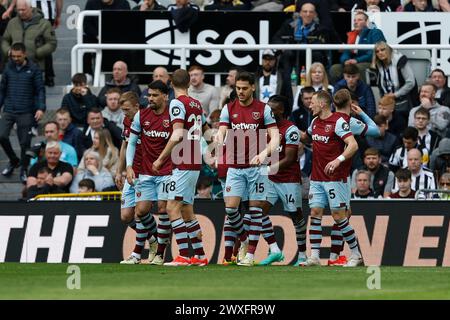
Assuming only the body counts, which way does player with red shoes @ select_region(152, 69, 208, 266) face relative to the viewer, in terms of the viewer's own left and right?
facing away from the viewer and to the left of the viewer

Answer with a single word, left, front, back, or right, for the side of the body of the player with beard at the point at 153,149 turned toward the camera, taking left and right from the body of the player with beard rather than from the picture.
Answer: front

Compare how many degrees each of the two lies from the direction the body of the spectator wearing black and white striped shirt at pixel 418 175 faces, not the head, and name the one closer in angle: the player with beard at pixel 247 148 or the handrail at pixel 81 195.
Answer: the player with beard

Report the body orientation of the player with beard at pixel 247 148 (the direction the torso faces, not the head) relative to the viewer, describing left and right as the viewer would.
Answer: facing the viewer

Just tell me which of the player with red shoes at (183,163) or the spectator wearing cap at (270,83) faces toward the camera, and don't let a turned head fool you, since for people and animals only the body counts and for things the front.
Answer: the spectator wearing cap

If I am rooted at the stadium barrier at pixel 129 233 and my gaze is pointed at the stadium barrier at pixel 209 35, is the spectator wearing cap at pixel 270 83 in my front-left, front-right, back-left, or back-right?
front-right

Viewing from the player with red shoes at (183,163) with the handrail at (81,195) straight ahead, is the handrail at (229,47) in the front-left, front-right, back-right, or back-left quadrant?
front-right

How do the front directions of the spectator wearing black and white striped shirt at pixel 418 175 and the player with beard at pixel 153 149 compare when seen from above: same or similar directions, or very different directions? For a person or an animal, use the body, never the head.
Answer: same or similar directions

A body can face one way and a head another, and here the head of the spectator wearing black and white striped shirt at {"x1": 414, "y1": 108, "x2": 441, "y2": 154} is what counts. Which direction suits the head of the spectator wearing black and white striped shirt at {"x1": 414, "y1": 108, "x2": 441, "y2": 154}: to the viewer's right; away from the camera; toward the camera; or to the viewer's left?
toward the camera

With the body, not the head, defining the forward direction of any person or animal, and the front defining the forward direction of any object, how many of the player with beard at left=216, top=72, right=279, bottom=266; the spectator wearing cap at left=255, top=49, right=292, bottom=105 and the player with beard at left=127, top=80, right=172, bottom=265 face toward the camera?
3

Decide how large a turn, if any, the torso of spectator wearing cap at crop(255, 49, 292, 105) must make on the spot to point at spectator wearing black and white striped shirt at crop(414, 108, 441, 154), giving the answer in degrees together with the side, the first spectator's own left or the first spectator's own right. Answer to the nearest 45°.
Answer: approximately 90° to the first spectator's own left
